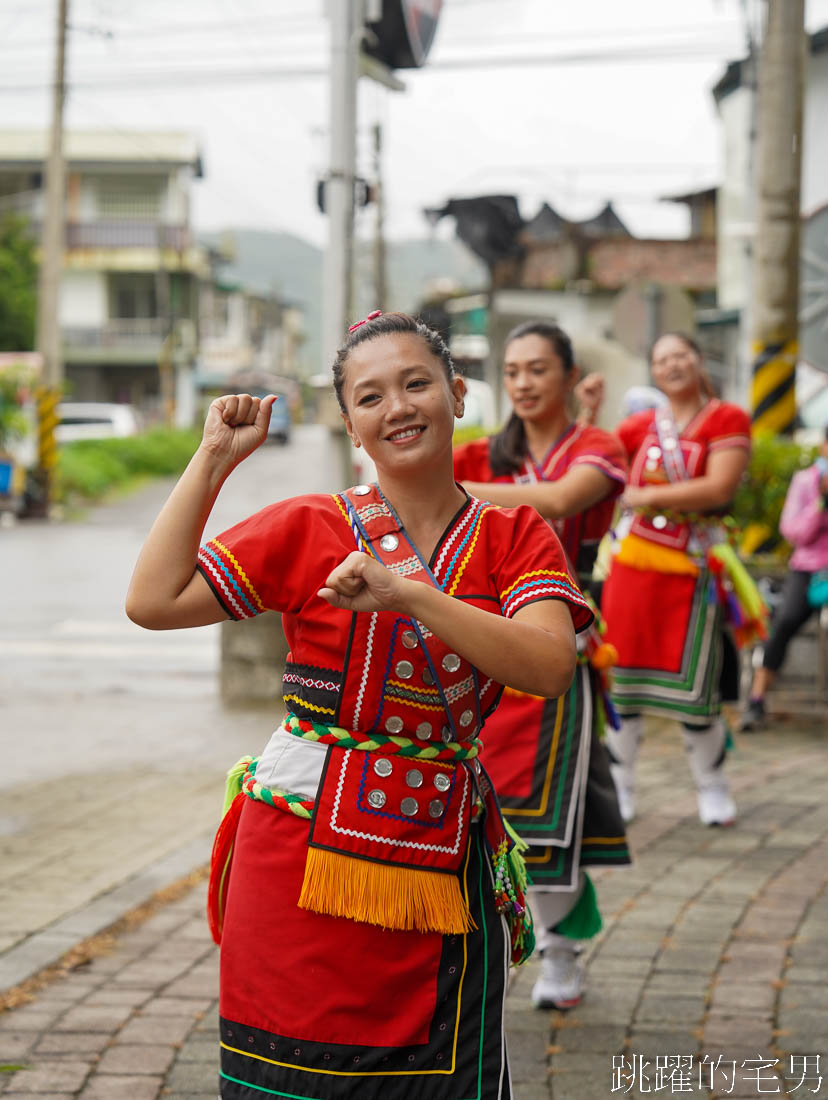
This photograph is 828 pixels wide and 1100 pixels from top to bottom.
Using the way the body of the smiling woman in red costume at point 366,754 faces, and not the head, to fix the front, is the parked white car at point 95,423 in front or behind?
behind

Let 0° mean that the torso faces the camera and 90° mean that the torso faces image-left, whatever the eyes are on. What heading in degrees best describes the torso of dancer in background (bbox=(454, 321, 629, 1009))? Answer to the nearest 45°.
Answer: approximately 45°

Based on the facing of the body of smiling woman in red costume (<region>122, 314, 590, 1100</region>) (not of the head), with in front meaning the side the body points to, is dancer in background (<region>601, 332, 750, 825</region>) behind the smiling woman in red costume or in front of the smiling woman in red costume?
behind

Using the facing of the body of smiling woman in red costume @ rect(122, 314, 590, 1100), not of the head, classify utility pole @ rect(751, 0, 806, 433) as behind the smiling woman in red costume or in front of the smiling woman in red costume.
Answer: behind

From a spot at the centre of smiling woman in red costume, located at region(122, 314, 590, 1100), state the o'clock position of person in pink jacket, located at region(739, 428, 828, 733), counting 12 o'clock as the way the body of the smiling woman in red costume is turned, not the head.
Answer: The person in pink jacket is roughly at 7 o'clock from the smiling woman in red costume.

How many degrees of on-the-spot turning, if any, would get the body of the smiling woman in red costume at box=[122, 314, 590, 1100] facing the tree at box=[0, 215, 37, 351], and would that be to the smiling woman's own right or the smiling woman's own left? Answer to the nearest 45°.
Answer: approximately 180°
